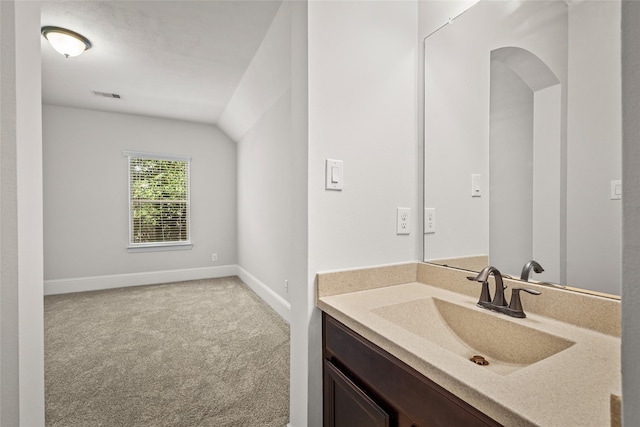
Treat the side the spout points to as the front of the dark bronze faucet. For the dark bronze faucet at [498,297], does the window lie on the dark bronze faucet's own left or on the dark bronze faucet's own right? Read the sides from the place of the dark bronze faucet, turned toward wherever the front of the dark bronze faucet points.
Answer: on the dark bronze faucet's own right

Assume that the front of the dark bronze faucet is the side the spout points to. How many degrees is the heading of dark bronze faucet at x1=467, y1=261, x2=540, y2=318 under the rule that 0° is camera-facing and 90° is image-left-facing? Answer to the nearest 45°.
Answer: approximately 45°

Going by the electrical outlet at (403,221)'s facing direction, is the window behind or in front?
behind

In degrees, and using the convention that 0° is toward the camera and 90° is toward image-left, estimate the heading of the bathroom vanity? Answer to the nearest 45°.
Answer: approximately 45°

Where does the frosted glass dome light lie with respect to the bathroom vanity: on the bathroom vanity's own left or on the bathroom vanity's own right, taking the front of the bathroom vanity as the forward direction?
on the bathroom vanity's own right
